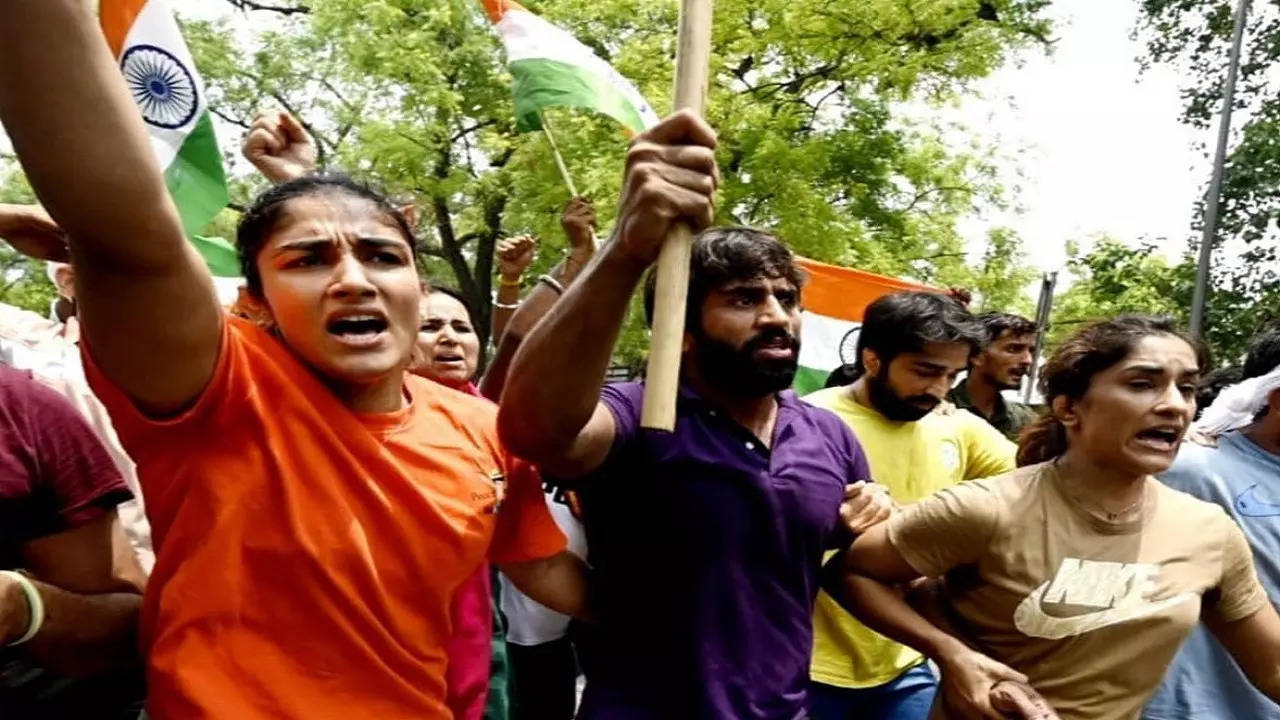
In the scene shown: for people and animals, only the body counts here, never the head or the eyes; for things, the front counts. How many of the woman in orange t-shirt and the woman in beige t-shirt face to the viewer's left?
0

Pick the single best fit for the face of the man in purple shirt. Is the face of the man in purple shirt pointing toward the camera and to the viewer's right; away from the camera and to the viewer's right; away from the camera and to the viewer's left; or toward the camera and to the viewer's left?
toward the camera and to the viewer's right

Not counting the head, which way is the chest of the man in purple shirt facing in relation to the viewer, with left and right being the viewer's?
facing the viewer and to the right of the viewer

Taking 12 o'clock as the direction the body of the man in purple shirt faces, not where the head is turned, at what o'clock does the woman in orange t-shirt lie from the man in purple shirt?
The woman in orange t-shirt is roughly at 3 o'clock from the man in purple shirt.

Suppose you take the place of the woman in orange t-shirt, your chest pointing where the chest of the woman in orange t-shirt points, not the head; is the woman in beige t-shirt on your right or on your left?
on your left

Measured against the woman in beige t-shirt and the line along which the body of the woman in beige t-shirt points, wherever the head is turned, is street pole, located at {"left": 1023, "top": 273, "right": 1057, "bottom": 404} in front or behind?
behind

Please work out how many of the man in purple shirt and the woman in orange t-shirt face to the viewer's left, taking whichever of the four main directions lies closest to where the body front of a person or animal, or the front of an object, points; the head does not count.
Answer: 0

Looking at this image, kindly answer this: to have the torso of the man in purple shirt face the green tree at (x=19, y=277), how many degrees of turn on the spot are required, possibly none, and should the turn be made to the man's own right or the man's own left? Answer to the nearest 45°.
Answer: approximately 180°

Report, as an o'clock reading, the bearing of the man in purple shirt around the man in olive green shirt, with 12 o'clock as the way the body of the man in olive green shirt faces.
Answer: The man in purple shirt is roughly at 2 o'clock from the man in olive green shirt.
